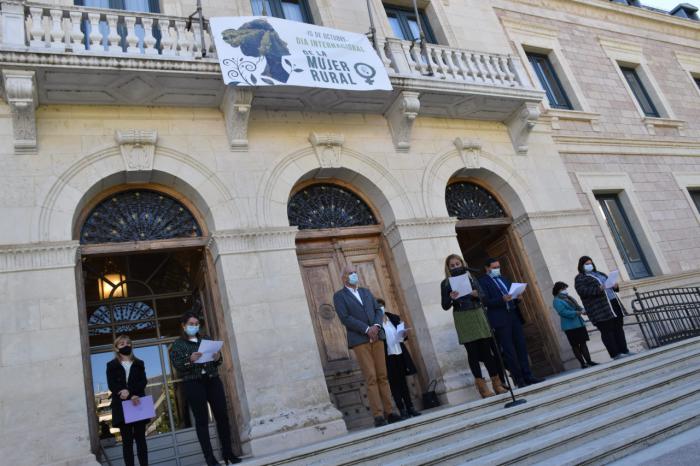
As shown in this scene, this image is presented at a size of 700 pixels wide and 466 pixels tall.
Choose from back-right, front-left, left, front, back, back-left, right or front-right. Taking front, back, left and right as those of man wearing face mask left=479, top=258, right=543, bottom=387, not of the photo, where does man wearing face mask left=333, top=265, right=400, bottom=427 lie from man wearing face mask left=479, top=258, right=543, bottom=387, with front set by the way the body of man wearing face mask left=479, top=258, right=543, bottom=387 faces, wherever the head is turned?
right

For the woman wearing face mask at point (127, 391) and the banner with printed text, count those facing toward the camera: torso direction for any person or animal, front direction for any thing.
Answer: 2

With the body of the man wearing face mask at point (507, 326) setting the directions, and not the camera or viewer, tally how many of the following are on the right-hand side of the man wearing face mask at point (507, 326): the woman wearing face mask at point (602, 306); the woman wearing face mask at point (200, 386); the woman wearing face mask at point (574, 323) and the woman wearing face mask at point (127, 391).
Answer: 2

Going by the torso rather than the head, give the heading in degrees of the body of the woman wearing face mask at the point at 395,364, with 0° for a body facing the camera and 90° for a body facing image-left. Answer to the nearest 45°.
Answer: approximately 315°

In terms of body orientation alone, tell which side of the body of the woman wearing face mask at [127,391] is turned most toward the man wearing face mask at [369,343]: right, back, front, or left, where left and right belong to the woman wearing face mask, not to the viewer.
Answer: left

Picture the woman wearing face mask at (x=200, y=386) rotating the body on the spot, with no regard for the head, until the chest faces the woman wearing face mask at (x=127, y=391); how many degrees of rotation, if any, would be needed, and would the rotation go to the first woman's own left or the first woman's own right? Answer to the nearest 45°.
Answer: approximately 135° to the first woman's own right

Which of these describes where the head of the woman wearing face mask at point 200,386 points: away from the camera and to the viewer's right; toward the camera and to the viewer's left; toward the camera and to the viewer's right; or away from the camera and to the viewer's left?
toward the camera and to the viewer's right

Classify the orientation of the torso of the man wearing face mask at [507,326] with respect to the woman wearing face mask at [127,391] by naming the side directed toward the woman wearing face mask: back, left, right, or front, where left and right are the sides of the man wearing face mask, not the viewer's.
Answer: right

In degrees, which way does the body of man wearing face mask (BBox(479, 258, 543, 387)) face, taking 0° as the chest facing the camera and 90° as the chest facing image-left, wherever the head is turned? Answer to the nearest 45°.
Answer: approximately 315°

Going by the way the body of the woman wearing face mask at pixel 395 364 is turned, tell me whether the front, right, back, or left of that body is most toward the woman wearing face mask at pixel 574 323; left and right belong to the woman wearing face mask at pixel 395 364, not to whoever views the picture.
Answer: left

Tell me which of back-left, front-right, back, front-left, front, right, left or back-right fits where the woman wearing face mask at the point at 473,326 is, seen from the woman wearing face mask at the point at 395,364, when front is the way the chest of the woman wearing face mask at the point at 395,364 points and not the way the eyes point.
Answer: front-left
